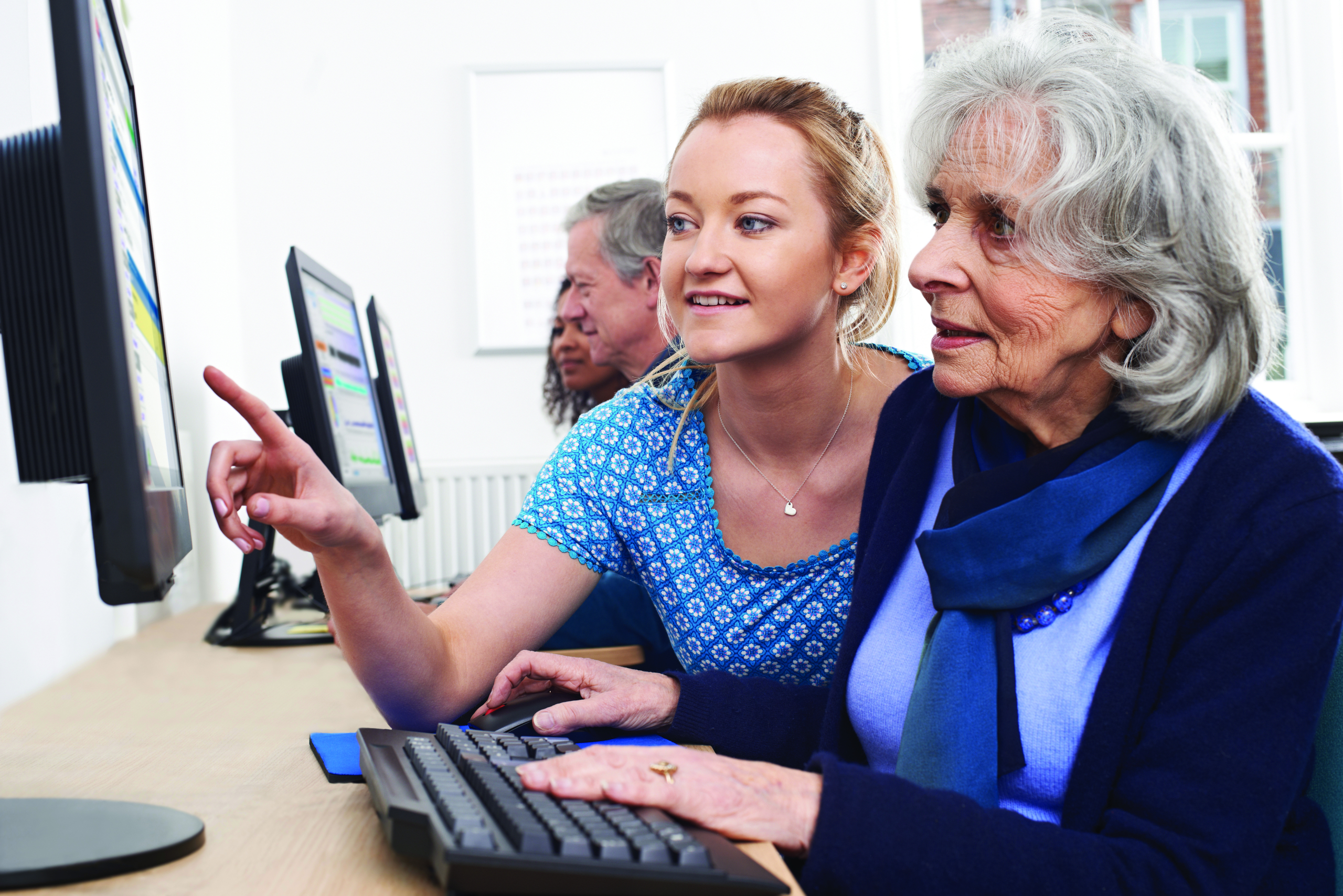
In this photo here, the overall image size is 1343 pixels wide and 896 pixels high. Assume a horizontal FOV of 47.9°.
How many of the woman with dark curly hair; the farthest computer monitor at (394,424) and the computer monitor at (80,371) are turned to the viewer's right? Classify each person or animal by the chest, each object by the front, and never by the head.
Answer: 2

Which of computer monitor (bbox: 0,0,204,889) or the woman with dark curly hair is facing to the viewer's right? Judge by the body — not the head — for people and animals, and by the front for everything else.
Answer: the computer monitor

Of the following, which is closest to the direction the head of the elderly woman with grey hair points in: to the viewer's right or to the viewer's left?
to the viewer's left

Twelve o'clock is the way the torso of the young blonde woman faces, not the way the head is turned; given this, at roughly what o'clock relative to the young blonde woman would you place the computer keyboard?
The computer keyboard is roughly at 11 o'clock from the young blonde woman.

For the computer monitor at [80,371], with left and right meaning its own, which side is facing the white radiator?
left

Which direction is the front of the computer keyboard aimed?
to the viewer's right

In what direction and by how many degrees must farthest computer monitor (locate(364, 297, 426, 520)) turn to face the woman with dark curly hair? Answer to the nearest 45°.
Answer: approximately 45° to its left

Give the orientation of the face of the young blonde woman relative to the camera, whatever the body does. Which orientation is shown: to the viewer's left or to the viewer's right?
to the viewer's left

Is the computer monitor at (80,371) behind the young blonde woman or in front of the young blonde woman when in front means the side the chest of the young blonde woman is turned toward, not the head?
in front

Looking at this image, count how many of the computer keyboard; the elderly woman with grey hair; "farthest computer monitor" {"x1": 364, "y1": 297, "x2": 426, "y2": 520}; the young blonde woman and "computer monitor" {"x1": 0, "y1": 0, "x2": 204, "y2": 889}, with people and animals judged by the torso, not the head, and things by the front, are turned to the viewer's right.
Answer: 3

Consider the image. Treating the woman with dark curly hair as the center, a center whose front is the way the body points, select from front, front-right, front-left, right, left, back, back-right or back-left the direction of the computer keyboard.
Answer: front-left

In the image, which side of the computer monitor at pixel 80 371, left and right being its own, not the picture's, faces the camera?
right
